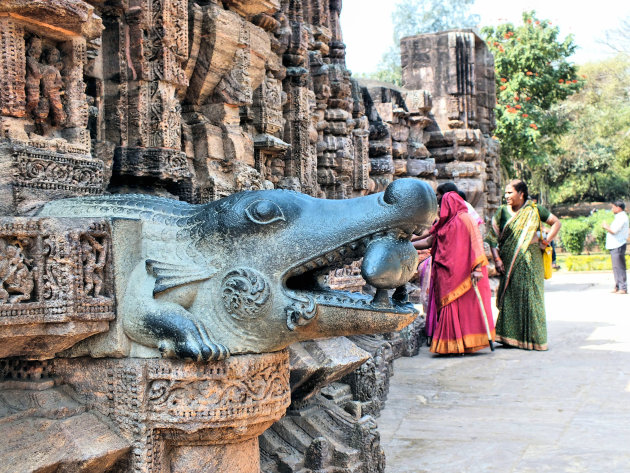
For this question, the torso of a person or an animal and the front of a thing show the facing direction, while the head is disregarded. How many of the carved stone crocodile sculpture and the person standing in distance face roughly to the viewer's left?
1

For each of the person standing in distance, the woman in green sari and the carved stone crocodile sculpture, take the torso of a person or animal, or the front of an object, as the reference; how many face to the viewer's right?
1

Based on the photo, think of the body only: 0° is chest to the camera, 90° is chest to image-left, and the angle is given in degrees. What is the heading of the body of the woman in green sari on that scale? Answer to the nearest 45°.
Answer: approximately 45°

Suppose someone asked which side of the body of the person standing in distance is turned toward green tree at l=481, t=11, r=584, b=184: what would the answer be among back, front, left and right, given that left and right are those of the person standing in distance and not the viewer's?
right

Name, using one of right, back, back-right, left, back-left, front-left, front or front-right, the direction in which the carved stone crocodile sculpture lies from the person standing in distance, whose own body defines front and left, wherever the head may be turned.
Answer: left

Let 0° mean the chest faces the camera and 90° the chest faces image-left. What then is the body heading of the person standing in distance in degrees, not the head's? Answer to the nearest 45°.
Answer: approximately 90°

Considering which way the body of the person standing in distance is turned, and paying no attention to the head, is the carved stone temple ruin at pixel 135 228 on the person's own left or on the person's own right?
on the person's own left

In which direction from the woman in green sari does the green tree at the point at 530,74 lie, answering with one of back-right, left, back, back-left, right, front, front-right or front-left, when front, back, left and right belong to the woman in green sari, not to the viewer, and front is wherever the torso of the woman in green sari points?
back-right

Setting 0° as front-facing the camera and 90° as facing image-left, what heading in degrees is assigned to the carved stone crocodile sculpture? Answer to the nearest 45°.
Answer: approximately 270°
